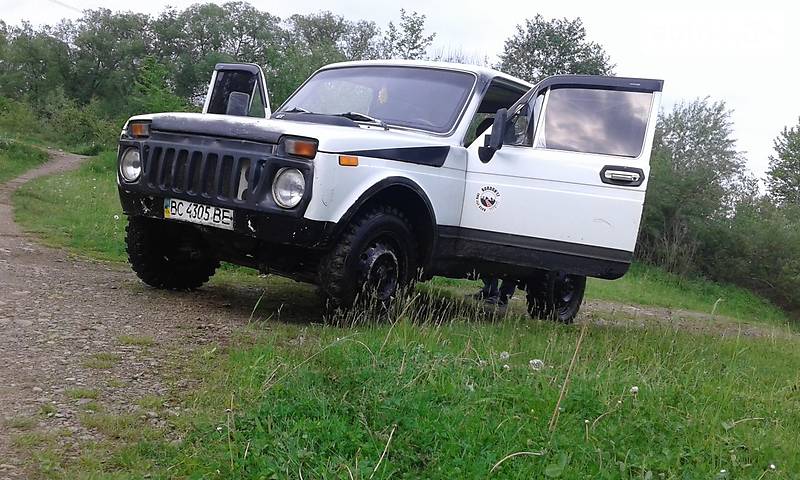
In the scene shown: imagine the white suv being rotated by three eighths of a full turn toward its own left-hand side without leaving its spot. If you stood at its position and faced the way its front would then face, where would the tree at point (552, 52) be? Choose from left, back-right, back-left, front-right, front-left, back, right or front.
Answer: left

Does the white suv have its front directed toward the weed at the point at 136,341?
yes

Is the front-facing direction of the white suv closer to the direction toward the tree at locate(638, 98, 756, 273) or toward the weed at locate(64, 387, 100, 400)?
the weed

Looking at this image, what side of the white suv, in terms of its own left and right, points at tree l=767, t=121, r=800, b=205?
back

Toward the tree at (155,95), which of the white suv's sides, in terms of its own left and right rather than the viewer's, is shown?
right

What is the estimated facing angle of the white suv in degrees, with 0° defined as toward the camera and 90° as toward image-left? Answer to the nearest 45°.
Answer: approximately 45°
